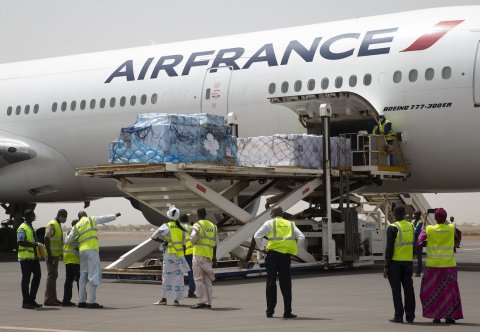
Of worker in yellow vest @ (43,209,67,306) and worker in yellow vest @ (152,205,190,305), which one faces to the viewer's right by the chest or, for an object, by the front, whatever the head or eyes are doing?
worker in yellow vest @ (43,209,67,306)

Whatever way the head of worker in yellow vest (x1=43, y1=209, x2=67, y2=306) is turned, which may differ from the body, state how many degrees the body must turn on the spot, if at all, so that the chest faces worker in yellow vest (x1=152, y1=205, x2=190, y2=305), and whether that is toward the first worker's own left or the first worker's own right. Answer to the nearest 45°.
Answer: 0° — they already face them

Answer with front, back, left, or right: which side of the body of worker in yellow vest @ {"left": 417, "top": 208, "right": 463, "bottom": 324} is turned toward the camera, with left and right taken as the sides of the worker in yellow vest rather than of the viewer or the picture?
back

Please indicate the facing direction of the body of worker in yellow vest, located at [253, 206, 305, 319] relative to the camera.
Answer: away from the camera

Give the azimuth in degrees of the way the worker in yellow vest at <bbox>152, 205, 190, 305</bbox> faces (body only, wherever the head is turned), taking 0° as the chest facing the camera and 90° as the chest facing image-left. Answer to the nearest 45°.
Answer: approximately 135°

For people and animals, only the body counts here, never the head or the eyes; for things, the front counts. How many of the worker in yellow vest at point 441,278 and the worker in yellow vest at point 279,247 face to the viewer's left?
0

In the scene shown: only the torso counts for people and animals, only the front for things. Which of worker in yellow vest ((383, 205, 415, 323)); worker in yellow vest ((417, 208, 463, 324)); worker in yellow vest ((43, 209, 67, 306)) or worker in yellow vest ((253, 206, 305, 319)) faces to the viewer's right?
worker in yellow vest ((43, 209, 67, 306))

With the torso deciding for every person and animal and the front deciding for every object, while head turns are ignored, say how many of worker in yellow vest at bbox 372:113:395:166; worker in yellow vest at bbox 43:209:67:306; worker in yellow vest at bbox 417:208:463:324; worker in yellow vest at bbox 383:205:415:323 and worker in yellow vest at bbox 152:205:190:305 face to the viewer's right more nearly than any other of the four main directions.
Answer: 1

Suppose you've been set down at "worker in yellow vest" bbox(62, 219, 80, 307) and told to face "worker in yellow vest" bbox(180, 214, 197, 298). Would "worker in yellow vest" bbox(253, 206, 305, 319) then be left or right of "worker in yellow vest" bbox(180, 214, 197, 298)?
right

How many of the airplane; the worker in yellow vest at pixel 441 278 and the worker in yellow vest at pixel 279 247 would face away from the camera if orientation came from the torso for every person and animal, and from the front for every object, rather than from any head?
2
